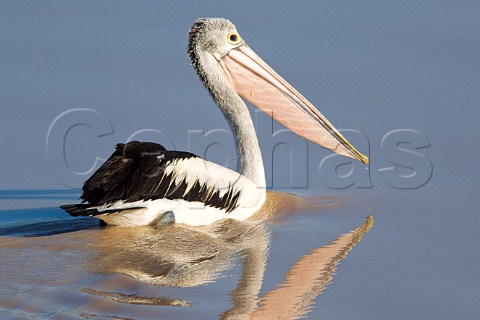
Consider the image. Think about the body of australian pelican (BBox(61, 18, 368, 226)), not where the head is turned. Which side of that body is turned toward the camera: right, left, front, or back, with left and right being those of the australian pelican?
right
